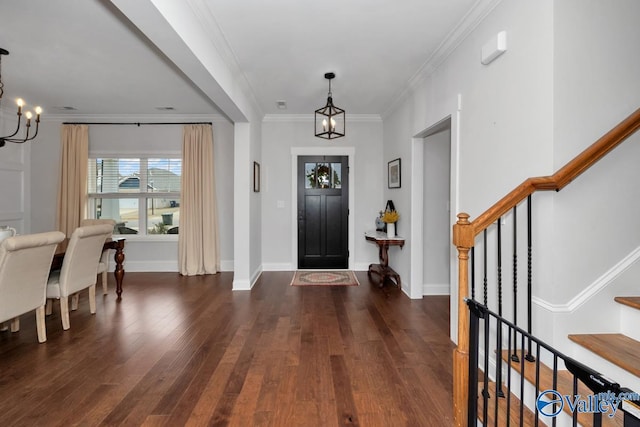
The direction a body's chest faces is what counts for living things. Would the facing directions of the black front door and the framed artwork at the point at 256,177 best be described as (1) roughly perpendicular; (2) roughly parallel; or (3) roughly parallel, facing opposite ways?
roughly perpendicular

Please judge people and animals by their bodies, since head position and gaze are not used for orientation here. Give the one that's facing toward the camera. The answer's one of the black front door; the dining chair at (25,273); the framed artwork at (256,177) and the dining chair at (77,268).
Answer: the black front door

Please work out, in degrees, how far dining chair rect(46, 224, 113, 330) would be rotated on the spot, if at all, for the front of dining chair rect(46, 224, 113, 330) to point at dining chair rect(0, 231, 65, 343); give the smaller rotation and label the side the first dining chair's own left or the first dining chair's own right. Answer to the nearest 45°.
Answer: approximately 90° to the first dining chair's own left

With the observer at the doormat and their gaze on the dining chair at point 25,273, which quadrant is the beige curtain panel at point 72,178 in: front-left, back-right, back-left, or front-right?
front-right

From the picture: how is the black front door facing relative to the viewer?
toward the camera

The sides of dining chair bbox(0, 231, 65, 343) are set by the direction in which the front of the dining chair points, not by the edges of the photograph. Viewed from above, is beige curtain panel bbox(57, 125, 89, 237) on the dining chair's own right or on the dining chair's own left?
on the dining chair's own right

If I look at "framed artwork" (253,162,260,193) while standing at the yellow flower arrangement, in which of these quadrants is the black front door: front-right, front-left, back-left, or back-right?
front-right

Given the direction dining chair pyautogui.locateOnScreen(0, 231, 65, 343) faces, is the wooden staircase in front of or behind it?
behind

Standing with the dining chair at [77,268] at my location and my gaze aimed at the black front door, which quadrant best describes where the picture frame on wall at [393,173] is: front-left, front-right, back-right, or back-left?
front-right

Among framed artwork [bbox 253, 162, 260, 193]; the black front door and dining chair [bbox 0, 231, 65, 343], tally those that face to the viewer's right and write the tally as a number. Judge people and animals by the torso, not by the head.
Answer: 1

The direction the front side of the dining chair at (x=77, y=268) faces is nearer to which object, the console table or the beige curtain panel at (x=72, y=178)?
the beige curtain panel

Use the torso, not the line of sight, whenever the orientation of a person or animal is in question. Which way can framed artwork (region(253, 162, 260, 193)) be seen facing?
to the viewer's right

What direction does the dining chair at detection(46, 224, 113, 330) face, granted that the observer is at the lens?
facing away from the viewer and to the left of the viewer

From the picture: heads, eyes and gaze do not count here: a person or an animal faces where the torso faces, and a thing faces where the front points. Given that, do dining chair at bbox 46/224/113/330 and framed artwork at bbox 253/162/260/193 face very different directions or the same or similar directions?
very different directions
